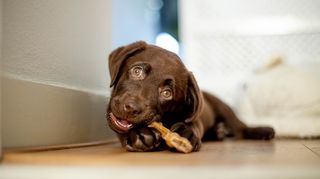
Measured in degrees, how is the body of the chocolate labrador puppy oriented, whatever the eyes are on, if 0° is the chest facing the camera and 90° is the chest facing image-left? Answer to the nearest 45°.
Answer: approximately 45°
